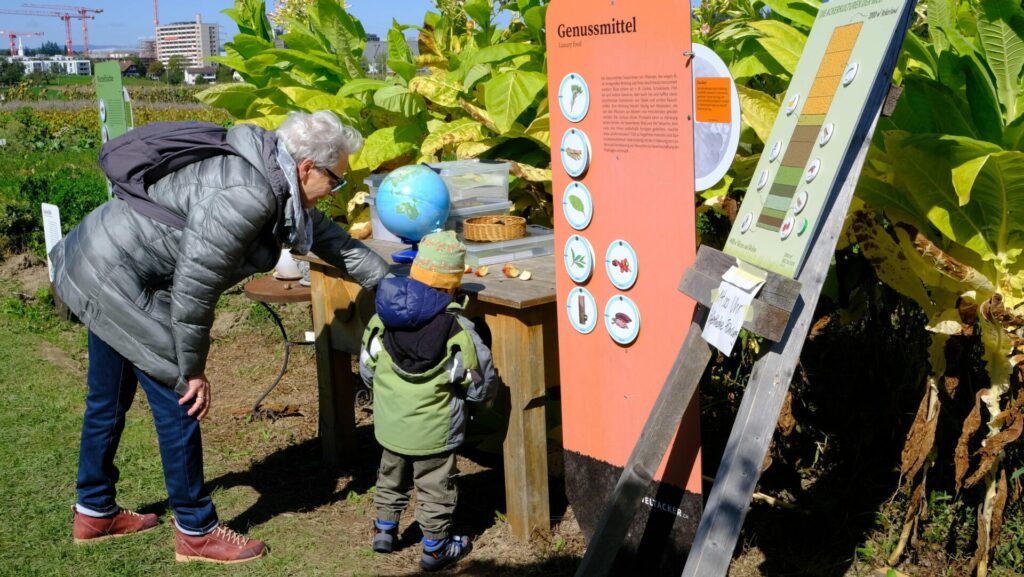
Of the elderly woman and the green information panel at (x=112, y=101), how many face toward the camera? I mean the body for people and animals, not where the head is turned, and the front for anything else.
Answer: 1

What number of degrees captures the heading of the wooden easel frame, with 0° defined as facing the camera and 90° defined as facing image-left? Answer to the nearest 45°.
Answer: approximately 45°

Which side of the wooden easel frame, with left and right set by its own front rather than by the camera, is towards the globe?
right

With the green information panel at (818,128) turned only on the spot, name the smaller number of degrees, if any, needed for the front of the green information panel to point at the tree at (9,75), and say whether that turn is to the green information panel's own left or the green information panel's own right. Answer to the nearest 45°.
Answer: approximately 90° to the green information panel's own right

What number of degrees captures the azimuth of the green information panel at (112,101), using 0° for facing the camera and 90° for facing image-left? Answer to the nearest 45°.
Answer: approximately 0°

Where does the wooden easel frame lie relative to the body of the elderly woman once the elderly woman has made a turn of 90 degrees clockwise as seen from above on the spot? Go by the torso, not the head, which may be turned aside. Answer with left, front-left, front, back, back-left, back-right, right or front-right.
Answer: front-left

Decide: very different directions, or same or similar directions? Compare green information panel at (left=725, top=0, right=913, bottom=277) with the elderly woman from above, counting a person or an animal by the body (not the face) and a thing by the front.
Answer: very different directions

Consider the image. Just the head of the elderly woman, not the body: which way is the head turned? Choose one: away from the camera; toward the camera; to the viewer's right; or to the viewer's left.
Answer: to the viewer's right

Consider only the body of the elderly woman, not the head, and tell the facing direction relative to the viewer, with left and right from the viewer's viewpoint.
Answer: facing to the right of the viewer

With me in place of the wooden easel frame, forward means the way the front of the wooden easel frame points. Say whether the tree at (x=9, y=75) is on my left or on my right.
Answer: on my right

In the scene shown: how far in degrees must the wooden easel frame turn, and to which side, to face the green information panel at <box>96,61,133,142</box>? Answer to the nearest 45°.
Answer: approximately 90° to its right
